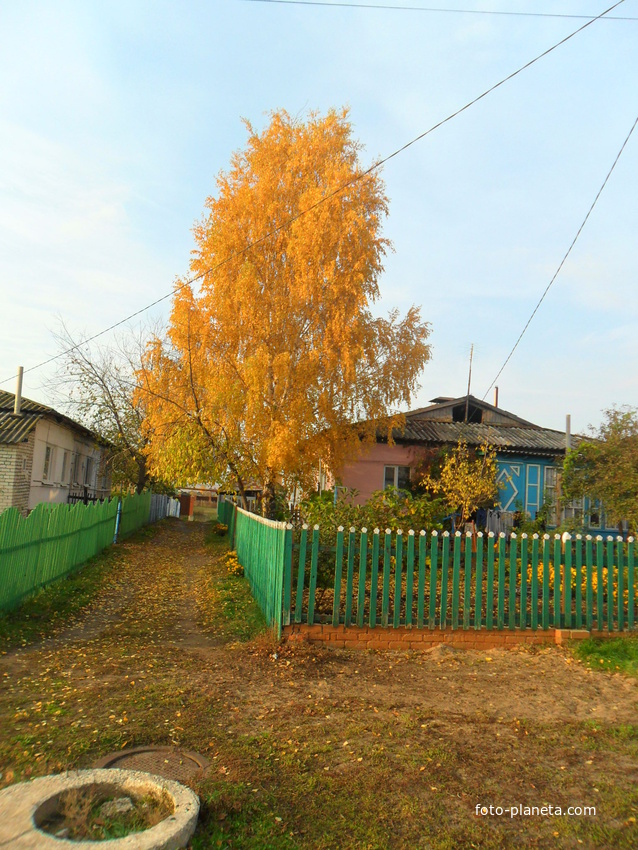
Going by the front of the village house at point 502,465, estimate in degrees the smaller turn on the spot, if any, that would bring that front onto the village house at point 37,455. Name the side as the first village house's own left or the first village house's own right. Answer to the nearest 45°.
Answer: approximately 45° to the first village house's own right

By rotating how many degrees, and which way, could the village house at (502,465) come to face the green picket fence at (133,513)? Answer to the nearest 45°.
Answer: approximately 90° to its right

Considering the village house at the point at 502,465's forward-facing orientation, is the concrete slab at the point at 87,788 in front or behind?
in front

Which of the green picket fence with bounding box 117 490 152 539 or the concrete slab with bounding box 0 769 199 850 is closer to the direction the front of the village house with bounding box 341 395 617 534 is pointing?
the concrete slab

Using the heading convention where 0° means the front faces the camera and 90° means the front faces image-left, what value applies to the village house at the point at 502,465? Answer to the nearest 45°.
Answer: approximately 0°

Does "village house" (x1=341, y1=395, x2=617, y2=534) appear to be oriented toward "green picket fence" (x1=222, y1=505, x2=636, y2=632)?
yes

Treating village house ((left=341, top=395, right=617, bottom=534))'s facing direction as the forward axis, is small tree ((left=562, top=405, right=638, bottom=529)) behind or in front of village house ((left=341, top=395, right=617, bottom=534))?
in front

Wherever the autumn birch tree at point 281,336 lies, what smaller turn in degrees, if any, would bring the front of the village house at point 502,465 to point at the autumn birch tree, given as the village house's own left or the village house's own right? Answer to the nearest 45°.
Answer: approximately 45° to the village house's own right

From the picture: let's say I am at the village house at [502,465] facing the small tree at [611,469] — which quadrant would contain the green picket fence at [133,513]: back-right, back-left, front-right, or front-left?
back-right

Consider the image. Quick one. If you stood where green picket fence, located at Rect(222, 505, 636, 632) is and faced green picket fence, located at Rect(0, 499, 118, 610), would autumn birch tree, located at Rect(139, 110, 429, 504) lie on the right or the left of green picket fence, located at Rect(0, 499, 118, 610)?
right
